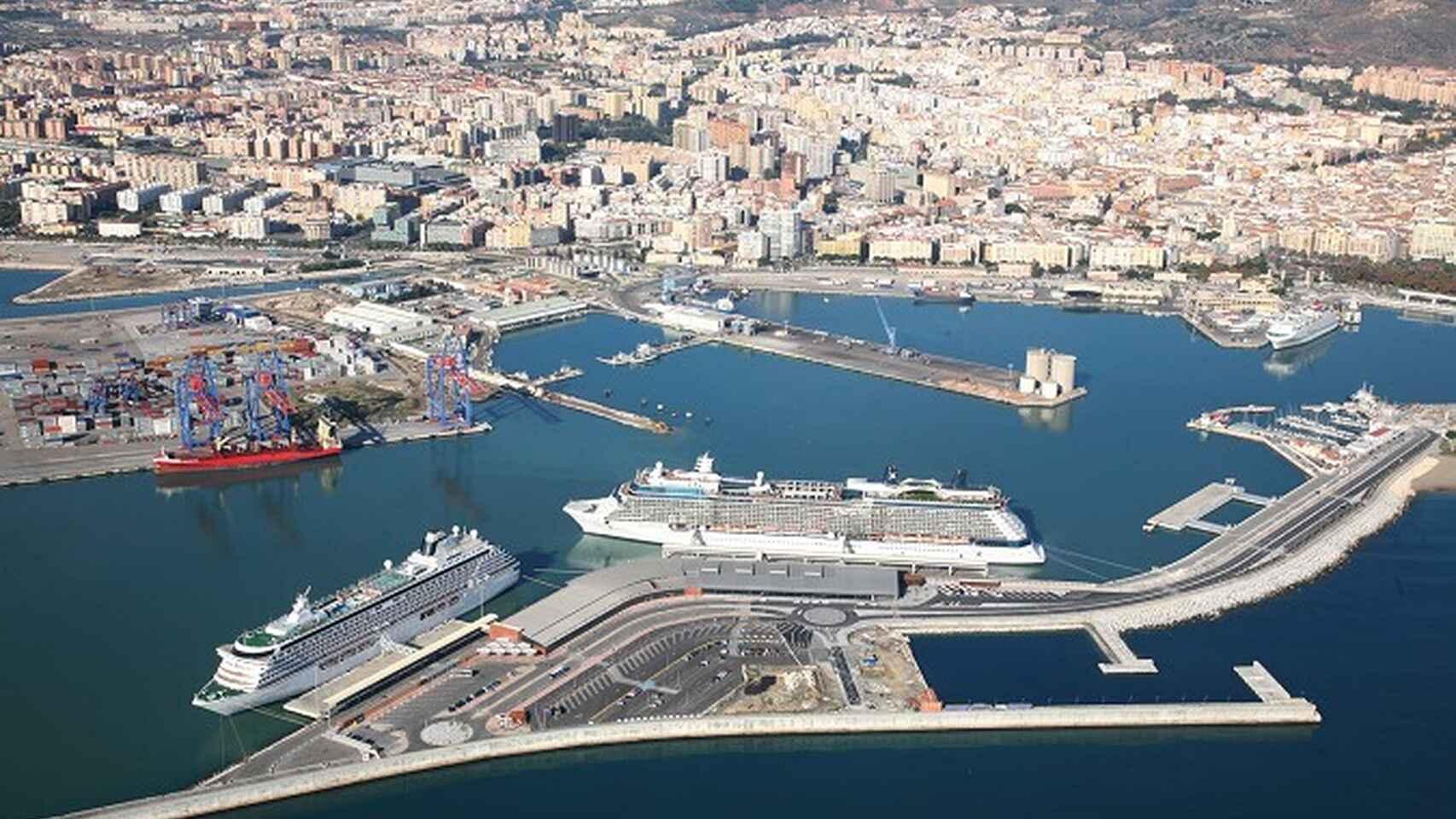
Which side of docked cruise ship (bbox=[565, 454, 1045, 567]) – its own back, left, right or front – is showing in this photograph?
left

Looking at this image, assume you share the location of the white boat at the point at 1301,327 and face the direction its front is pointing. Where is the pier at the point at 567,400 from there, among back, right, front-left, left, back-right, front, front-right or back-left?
front

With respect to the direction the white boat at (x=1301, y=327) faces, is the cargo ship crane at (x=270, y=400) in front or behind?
in front

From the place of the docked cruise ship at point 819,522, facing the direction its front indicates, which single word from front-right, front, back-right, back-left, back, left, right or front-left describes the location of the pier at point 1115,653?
back-left

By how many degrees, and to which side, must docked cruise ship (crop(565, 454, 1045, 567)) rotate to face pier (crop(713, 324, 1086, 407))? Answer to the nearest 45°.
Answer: approximately 90° to its right

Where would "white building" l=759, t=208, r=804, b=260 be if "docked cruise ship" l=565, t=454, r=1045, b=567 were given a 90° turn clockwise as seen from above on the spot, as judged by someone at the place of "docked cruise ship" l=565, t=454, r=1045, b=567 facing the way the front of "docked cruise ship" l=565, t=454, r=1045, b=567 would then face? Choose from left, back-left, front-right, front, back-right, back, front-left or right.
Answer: front

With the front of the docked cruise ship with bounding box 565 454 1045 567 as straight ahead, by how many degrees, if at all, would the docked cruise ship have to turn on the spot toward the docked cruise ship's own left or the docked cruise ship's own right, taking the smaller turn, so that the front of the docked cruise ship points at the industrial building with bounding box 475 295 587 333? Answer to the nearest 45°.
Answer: approximately 45° to the docked cruise ship's own right

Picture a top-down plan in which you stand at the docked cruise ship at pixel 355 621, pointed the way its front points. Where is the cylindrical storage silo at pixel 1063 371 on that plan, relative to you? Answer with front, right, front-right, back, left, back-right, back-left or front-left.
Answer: back

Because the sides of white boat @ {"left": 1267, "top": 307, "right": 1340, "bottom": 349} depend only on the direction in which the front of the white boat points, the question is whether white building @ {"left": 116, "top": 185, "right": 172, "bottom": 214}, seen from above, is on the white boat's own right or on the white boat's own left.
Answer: on the white boat's own right

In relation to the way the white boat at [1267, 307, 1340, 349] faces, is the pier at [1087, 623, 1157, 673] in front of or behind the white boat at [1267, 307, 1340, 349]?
in front

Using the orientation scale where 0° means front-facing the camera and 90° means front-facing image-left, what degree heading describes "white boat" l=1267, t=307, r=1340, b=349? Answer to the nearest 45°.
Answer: approximately 45°

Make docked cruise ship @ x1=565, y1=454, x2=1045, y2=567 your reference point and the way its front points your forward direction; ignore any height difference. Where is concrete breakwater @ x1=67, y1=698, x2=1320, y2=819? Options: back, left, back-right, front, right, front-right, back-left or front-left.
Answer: left

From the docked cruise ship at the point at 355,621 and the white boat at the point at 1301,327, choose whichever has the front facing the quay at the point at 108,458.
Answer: the white boat

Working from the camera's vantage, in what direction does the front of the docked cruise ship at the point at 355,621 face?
facing the viewer and to the left of the viewer

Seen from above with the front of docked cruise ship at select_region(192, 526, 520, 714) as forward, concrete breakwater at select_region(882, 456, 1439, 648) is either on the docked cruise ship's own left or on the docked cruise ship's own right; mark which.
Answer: on the docked cruise ship's own left
